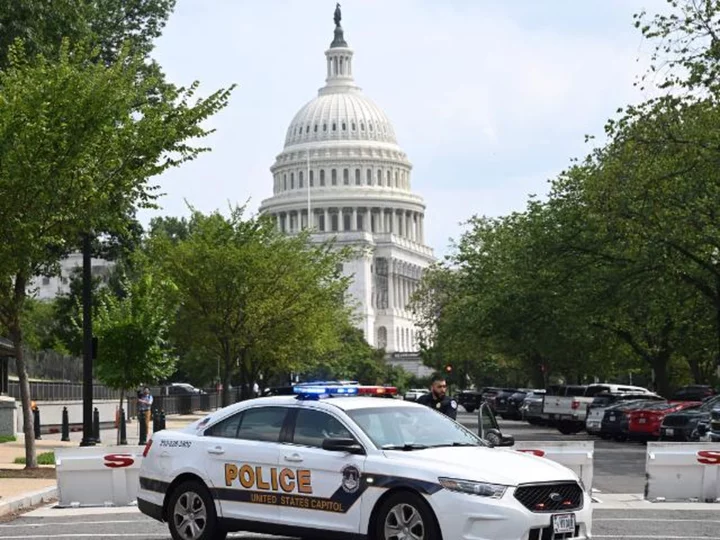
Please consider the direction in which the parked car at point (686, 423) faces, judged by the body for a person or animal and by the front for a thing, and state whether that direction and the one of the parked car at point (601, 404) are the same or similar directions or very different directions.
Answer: same or similar directions

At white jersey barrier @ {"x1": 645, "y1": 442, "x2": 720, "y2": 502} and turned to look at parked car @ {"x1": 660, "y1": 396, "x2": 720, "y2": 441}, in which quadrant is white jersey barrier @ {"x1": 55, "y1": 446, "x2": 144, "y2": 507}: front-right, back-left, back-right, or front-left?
back-left

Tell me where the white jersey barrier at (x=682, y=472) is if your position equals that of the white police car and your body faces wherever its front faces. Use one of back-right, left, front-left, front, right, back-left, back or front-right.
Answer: left

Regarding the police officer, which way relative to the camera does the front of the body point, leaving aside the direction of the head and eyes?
toward the camera

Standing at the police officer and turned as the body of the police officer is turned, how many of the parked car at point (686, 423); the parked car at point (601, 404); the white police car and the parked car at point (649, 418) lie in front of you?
1

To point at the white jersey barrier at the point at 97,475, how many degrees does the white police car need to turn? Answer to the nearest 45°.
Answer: approximately 180°
